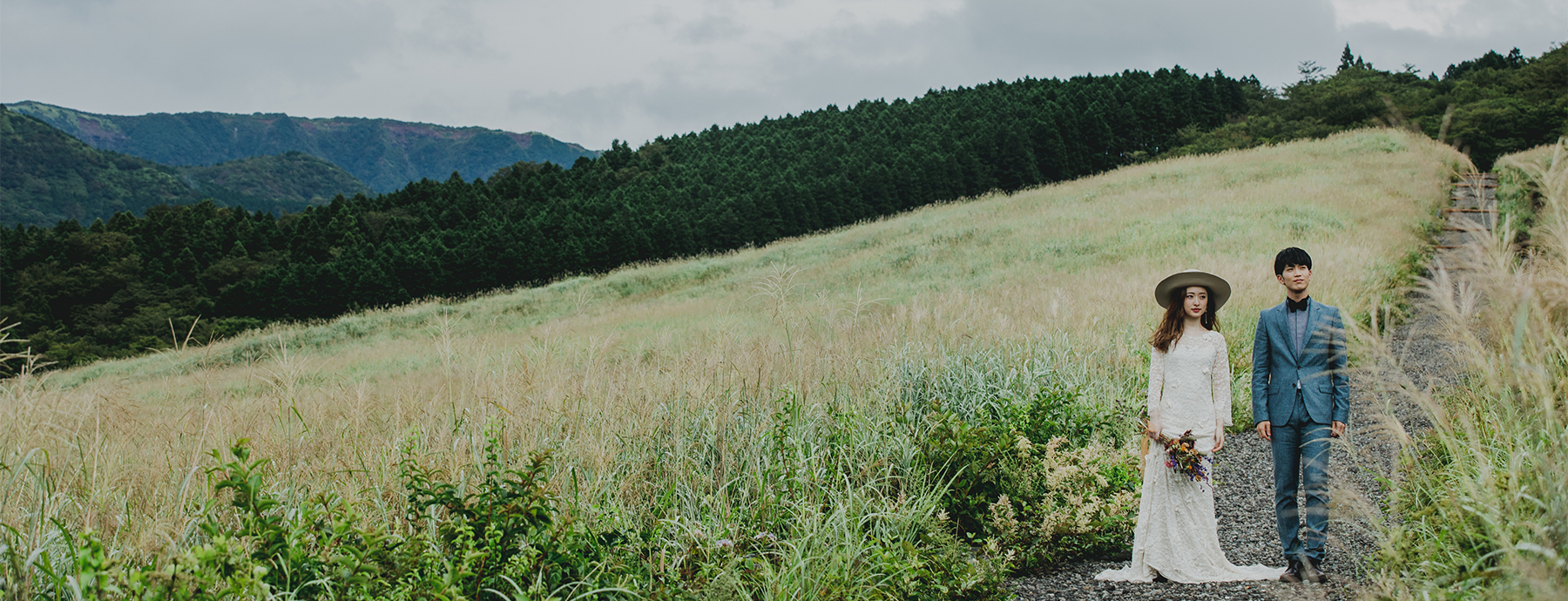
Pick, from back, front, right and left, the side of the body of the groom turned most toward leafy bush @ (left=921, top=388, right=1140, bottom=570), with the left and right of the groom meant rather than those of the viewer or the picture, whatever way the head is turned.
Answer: right

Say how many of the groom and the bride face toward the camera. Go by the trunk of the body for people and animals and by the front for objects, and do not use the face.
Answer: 2
